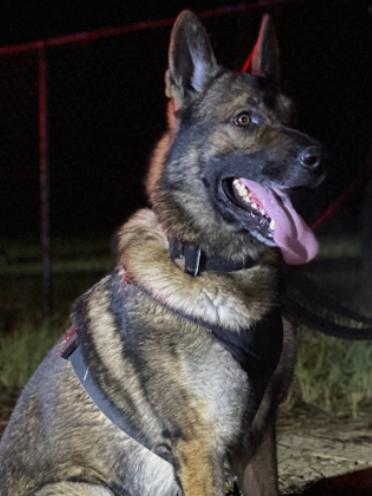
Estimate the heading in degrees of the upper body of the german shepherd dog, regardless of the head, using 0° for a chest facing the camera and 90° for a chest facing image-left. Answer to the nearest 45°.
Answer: approximately 315°

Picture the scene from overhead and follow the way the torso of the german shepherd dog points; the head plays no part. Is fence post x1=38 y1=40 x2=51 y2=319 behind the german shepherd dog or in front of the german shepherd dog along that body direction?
behind
